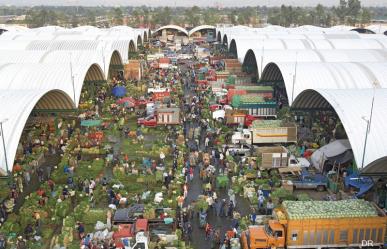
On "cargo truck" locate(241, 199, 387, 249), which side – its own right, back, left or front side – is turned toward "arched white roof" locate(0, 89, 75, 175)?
front

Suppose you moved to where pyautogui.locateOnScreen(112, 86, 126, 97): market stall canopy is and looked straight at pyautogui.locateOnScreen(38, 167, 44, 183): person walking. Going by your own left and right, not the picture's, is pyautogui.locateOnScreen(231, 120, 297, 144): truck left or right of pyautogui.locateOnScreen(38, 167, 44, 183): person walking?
left

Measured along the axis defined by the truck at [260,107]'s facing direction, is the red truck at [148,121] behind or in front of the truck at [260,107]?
in front

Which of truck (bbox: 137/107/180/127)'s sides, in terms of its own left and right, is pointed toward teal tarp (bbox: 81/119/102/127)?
front

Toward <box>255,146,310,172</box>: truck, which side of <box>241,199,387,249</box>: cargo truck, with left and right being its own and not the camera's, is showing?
right

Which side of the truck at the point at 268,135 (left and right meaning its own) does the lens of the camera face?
left

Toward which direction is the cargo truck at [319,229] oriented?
to the viewer's left

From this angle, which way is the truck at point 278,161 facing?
to the viewer's right
